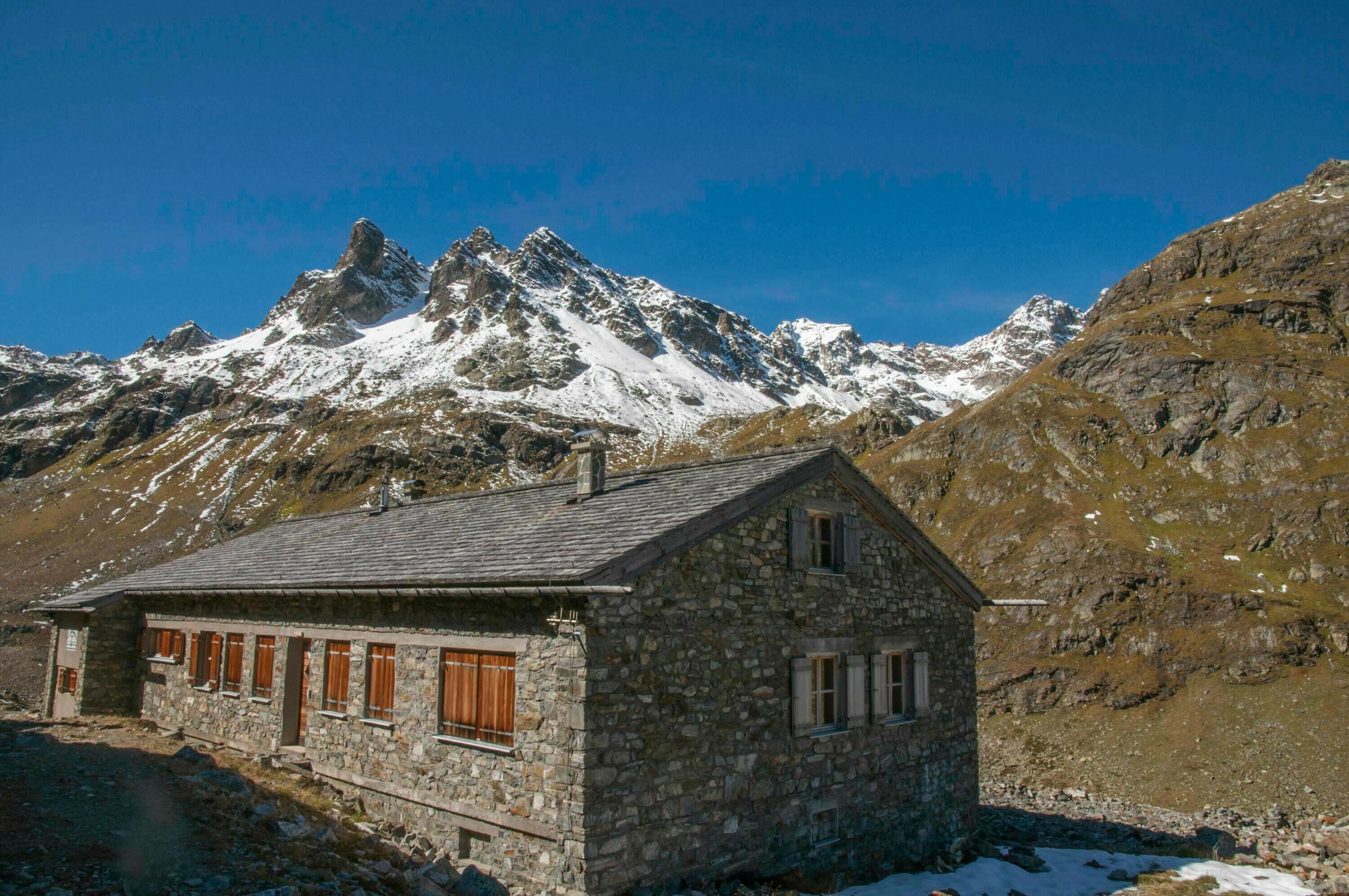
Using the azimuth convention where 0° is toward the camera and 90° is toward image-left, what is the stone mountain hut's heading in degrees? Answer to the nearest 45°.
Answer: approximately 45°
